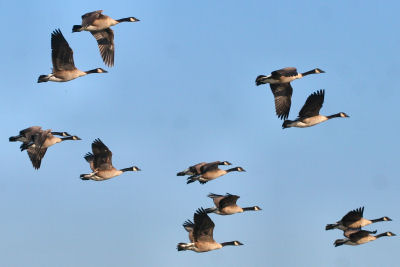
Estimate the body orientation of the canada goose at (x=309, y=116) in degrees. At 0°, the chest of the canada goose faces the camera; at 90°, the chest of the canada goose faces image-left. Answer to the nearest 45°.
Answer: approximately 270°

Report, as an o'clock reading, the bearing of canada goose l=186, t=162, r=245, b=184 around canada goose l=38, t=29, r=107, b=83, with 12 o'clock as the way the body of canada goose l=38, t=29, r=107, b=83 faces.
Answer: canada goose l=186, t=162, r=245, b=184 is roughly at 12 o'clock from canada goose l=38, t=29, r=107, b=83.

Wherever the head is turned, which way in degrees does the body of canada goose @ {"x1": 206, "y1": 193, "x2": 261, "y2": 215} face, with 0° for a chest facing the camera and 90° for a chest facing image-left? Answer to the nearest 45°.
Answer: approximately 270°

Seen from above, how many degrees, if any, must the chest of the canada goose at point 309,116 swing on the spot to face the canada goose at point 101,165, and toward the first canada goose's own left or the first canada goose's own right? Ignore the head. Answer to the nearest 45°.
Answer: approximately 180°

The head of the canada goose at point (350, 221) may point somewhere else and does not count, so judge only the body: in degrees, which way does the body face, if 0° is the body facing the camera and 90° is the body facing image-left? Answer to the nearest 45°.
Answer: approximately 270°

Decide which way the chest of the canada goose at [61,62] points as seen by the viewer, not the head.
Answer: to the viewer's right

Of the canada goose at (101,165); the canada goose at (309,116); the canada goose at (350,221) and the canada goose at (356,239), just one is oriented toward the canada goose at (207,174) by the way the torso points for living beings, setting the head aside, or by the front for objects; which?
the canada goose at (101,165)

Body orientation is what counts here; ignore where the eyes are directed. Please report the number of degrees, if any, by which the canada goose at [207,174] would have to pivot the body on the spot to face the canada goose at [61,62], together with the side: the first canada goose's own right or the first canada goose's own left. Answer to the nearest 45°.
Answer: approximately 180°

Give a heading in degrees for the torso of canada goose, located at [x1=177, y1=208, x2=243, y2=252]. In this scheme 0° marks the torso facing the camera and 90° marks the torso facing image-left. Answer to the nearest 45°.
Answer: approximately 270°
